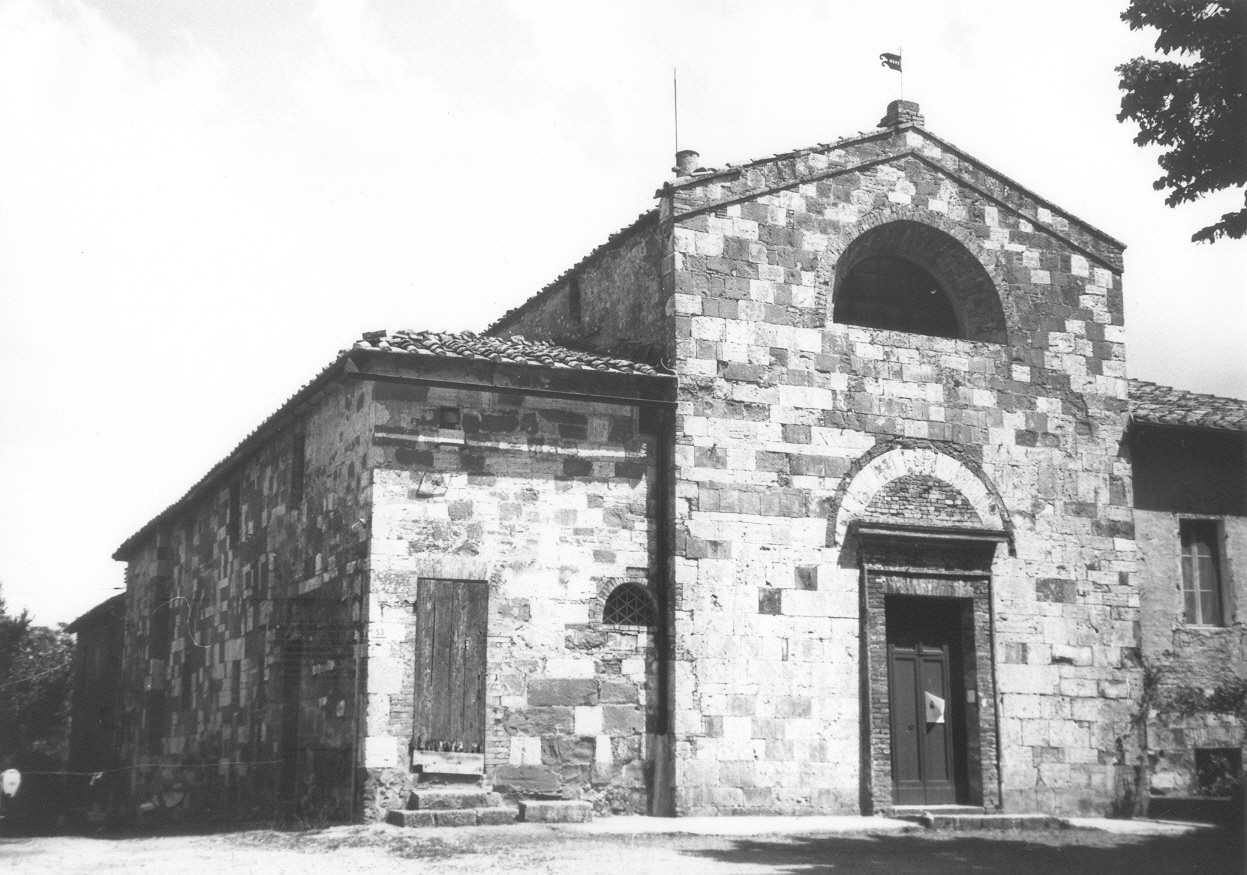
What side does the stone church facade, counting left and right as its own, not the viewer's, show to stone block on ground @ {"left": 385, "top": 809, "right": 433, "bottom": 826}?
right

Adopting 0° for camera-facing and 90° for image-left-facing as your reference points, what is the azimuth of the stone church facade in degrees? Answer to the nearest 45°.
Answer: approximately 315°

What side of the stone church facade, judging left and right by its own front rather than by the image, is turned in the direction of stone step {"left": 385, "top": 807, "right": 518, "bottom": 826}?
right

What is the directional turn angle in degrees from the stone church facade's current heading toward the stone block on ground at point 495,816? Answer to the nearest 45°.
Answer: approximately 90° to its right
